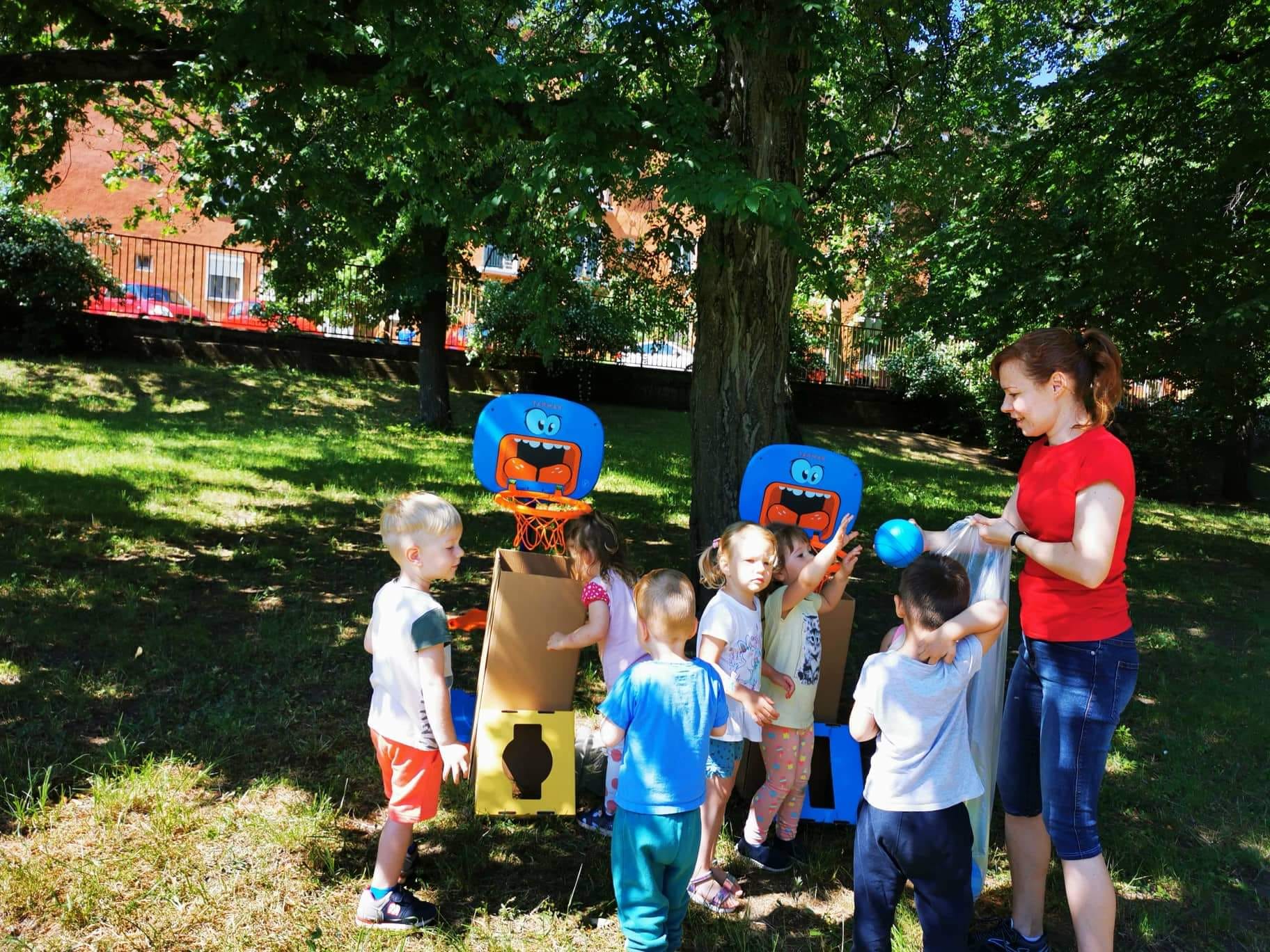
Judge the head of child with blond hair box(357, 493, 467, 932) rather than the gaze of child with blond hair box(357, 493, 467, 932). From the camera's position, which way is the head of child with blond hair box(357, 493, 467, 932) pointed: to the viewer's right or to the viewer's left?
to the viewer's right

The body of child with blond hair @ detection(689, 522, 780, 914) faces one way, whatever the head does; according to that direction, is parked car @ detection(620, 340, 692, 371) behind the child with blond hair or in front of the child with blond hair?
behind

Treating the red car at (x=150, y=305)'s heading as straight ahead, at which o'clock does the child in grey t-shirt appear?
The child in grey t-shirt is roughly at 3 o'clock from the red car.

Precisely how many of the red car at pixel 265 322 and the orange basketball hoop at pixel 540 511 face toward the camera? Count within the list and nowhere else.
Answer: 1

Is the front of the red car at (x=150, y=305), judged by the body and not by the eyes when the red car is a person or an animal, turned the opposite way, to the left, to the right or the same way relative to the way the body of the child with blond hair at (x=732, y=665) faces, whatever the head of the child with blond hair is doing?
to the left

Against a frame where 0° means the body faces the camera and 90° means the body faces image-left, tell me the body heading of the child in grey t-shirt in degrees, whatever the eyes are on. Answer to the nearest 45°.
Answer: approximately 180°

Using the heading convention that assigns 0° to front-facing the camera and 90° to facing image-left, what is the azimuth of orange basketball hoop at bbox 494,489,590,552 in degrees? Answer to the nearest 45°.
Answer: approximately 0°

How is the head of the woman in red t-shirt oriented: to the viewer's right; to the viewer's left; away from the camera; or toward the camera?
to the viewer's left

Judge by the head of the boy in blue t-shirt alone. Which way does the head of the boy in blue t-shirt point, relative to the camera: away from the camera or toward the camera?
away from the camera
